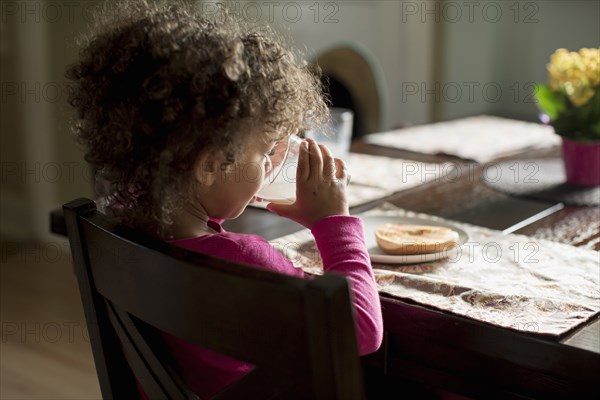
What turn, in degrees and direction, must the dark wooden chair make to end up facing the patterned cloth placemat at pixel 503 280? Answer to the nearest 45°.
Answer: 0° — it already faces it

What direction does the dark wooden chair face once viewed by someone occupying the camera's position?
facing away from the viewer and to the right of the viewer

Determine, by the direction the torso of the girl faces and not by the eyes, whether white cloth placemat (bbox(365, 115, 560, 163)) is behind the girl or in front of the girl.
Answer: in front

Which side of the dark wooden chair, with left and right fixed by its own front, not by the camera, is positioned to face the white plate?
front

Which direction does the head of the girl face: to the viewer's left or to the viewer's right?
to the viewer's right

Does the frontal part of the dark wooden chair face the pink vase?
yes

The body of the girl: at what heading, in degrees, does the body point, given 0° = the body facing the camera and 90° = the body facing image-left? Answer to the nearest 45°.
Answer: approximately 225°
